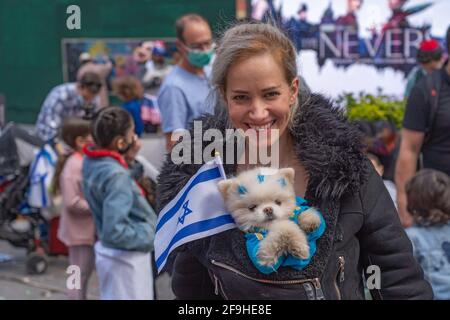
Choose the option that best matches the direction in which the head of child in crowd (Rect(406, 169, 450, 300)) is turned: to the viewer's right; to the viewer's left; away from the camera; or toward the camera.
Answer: away from the camera

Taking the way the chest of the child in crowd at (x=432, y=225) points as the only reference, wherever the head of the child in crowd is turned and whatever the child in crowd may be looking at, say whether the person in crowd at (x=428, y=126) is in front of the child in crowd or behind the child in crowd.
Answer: in front

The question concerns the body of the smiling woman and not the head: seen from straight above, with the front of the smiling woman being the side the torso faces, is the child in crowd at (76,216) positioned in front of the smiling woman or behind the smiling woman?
behind

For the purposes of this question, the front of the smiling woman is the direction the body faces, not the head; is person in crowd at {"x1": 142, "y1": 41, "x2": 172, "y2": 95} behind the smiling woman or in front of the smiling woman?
behind

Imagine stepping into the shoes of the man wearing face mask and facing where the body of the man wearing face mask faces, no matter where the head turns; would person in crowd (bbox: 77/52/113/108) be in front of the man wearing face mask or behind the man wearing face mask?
behind

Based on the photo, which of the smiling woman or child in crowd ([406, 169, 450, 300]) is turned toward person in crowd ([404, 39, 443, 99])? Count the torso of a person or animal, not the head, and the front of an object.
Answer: the child in crowd

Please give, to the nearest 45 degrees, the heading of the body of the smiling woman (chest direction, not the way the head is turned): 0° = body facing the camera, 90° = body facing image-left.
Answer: approximately 0°

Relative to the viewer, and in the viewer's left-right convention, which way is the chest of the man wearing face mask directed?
facing the viewer and to the right of the viewer

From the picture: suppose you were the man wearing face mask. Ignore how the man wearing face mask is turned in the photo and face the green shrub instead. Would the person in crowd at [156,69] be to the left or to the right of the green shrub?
left

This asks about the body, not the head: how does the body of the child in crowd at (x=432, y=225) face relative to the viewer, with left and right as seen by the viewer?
facing away from the viewer

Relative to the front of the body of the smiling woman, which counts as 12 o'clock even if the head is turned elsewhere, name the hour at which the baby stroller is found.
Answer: The baby stroller is roughly at 5 o'clock from the smiling woman.

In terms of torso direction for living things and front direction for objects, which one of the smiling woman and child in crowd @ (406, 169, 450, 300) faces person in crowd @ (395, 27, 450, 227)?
the child in crowd
